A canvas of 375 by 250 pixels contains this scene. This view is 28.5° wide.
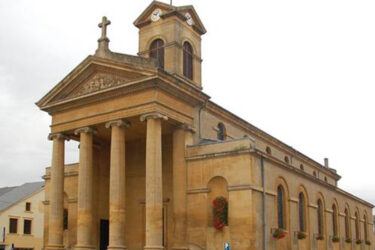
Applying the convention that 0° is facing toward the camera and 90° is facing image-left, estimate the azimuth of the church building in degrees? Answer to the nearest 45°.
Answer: approximately 45°
